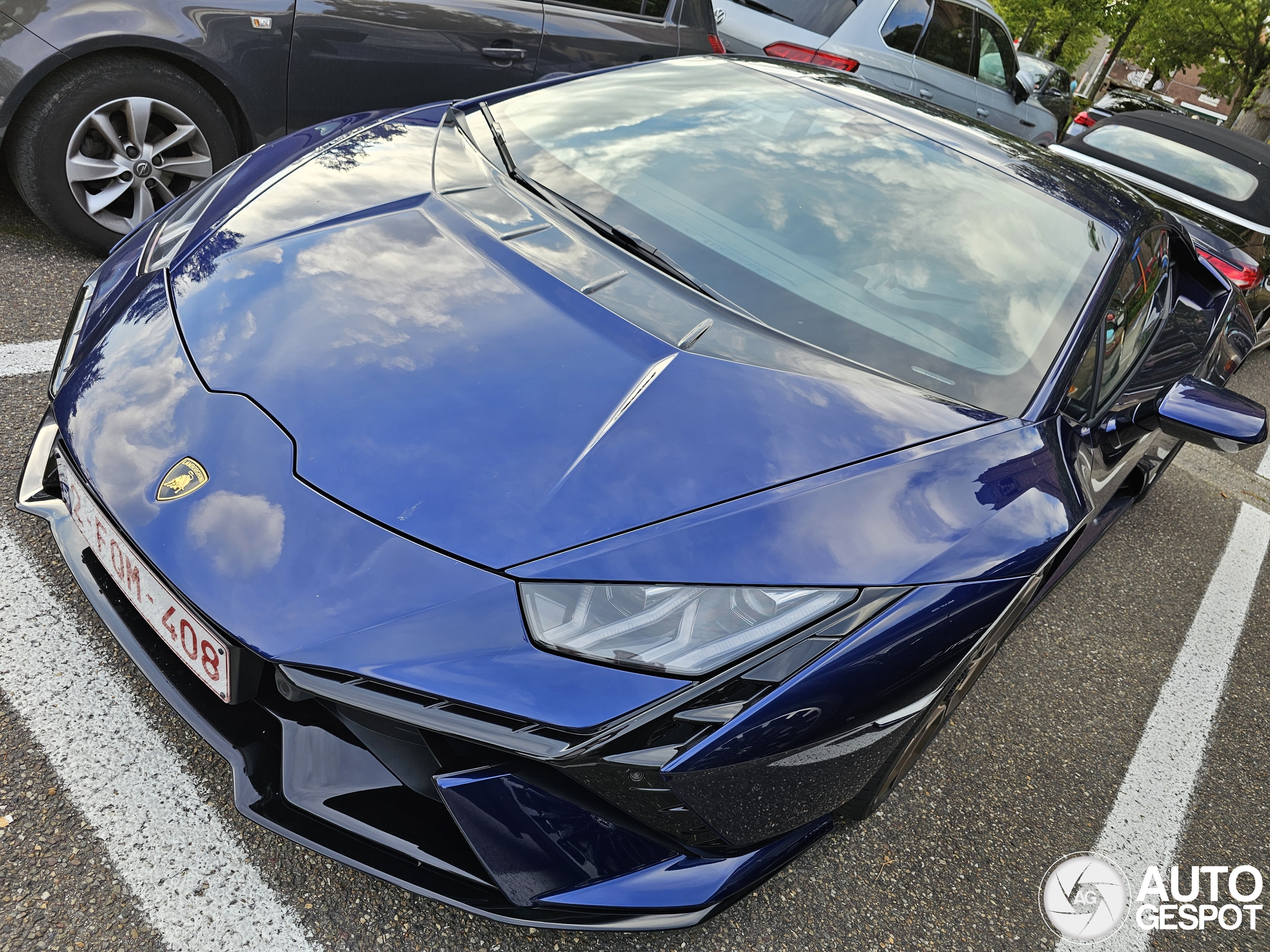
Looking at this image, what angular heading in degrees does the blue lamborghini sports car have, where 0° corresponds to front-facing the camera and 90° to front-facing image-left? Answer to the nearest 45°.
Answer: approximately 45°

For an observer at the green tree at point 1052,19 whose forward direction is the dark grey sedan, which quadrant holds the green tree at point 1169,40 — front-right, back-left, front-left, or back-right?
back-left

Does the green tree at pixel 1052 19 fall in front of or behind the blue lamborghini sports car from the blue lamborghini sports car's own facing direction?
behind

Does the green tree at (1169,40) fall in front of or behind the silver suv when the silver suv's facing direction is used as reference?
in front

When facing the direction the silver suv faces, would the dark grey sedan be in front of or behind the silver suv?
behind

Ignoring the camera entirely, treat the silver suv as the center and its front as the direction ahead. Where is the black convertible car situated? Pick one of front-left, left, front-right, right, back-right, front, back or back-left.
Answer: right

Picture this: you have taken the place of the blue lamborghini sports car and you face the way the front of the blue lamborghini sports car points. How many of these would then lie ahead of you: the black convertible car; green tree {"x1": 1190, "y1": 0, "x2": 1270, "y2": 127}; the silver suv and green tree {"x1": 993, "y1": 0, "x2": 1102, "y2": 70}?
0

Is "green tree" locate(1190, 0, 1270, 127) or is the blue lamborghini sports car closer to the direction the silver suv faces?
the green tree

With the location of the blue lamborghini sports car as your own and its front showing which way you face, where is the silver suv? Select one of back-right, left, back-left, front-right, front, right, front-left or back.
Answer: back-right

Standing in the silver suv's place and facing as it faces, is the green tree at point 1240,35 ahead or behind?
ahead

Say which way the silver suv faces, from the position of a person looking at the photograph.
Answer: facing away from the viewer and to the right of the viewer

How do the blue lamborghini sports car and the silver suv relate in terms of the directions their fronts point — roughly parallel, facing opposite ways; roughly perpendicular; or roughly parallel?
roughly parallel, facing opposite ways

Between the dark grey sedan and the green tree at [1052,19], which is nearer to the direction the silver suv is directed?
the green tree

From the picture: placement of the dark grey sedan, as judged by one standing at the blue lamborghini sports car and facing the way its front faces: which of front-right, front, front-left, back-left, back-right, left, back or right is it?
right

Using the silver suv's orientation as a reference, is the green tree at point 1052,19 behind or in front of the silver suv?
in front
